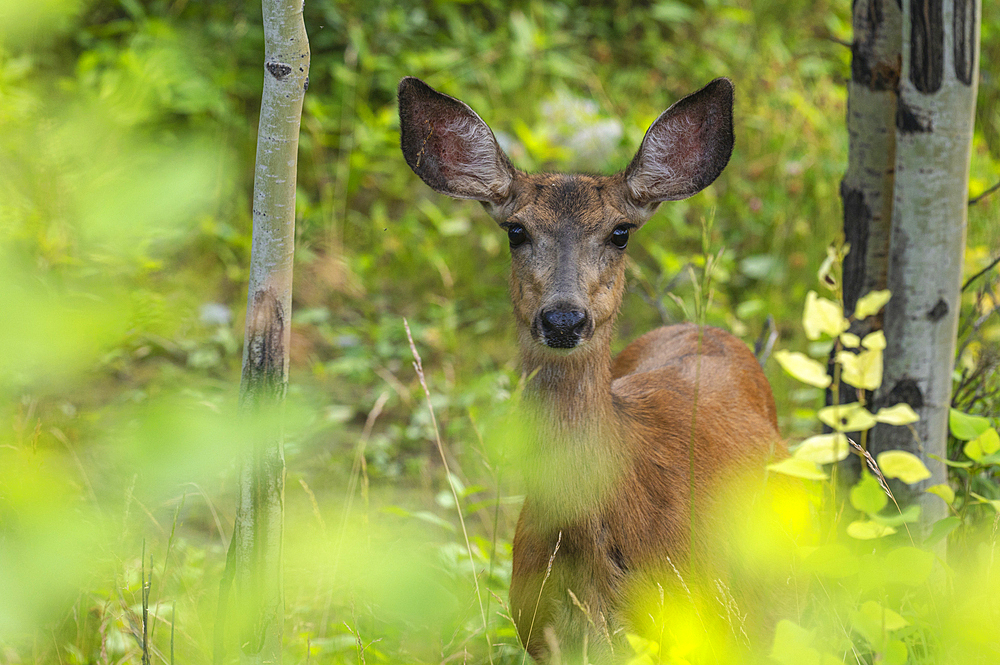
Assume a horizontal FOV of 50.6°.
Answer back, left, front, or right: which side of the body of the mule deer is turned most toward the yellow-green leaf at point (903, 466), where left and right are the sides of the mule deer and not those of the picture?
left

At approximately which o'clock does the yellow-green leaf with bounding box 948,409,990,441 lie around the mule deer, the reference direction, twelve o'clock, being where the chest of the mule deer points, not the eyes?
The yellow-green leaf is roughly at 8 o'clock from the mule deer.

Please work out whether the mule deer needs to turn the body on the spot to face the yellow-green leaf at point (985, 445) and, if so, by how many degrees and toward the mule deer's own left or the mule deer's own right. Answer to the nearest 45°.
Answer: approximately 90° to the mule deer's own left

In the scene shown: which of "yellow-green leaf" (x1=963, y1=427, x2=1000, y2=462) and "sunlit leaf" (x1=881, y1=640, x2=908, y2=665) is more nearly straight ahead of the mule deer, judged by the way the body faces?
the sunlit leaf

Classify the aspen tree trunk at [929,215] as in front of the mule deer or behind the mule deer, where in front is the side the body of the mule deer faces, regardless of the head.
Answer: behind

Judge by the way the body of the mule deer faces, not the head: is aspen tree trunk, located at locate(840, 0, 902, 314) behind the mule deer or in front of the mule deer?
behind

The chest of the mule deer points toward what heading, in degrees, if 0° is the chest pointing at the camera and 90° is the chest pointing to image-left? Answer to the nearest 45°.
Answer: approximately 45°

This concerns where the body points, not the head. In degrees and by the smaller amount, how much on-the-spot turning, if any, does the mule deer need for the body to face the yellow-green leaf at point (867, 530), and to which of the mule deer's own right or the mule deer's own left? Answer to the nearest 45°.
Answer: approximately 90° to the mule deer's own left

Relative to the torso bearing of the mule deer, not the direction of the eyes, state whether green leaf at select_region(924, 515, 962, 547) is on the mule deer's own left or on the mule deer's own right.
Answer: on the mule deer's own left

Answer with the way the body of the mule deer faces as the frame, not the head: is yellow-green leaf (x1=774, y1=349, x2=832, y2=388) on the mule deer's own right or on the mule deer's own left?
on the mule deer's own left
